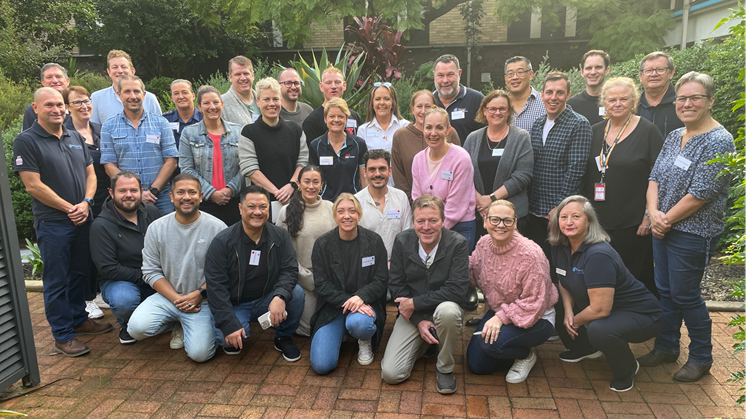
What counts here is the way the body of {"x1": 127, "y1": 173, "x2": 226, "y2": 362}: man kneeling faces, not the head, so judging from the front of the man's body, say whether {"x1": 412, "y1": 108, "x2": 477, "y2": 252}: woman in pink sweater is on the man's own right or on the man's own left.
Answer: on the man's own left

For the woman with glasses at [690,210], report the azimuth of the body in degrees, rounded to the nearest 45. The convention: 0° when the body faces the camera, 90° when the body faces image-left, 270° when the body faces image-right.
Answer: approximately 45°

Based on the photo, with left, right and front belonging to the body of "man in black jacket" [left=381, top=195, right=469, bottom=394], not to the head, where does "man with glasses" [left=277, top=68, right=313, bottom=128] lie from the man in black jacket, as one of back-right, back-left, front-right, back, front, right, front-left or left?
back-right

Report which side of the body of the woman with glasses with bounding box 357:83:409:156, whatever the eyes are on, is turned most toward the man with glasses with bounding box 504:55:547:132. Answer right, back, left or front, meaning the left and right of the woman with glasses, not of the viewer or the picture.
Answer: left

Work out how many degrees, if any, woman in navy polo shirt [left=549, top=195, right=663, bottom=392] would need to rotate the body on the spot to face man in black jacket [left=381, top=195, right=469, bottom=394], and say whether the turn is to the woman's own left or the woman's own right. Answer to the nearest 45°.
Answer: approximately 45° to the woman's own right

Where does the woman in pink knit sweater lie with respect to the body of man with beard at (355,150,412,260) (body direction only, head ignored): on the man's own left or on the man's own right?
on the man's own left

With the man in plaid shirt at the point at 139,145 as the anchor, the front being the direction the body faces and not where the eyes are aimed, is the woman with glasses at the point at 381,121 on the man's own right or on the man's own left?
on the man's own left

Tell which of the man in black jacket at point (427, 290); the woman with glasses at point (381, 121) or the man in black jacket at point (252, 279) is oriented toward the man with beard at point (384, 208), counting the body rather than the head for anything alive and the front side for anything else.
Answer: the woman with glasses

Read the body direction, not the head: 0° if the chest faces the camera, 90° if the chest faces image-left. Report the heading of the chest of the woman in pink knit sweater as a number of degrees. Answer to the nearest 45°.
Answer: approximately 45°

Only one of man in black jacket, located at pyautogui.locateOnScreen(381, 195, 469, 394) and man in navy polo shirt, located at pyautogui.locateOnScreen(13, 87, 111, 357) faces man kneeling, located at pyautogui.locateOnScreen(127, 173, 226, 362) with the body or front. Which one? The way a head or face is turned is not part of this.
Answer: the man in navy polo shirt

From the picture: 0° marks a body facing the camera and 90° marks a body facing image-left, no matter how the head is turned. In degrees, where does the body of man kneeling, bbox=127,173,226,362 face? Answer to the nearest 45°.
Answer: approximately 0°
